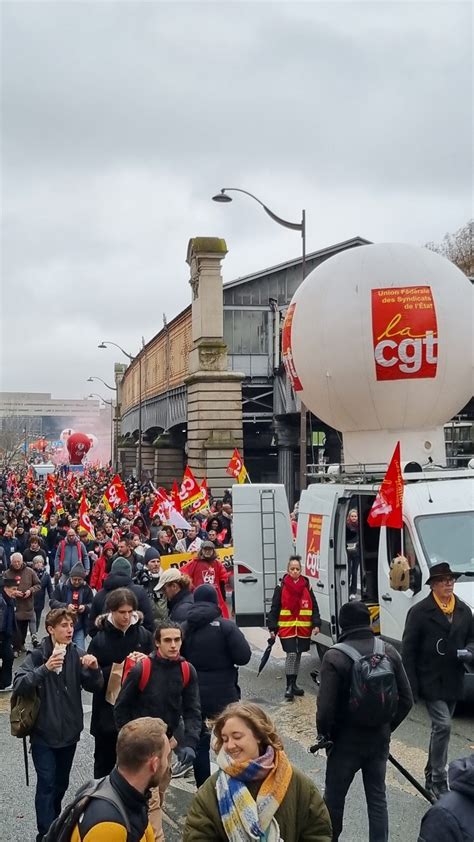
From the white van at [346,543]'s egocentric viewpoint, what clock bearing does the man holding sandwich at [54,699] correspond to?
The man holding sandwich is roughly at 2 o'clock from the white van.

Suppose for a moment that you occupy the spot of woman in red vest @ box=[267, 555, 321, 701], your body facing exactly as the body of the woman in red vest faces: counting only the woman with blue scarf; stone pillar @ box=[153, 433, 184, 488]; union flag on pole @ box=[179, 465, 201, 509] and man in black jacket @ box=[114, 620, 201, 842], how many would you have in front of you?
2

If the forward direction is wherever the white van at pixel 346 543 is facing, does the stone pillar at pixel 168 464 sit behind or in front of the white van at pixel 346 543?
behind

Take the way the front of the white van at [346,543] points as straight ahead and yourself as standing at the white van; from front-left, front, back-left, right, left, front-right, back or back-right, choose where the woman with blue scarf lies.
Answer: front-right

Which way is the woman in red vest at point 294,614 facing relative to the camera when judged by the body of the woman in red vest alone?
toward the camera

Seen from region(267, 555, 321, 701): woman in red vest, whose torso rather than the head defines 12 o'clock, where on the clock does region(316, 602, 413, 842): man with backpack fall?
The man with backpack is roughly at 12 o'clock from the woman in red vest.

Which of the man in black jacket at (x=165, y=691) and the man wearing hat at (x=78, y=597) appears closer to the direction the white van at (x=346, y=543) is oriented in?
the man in black jacket
